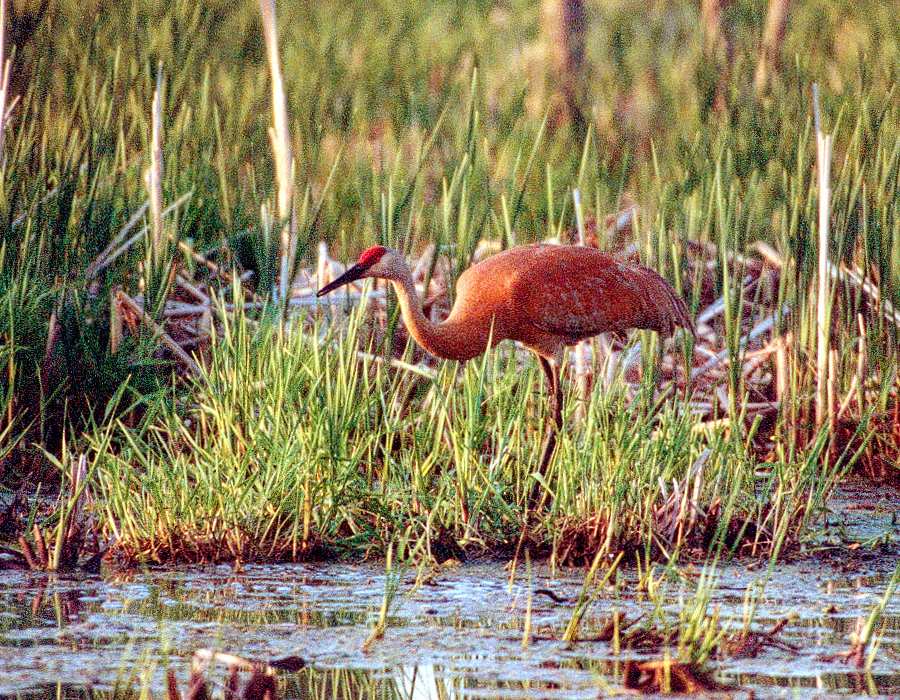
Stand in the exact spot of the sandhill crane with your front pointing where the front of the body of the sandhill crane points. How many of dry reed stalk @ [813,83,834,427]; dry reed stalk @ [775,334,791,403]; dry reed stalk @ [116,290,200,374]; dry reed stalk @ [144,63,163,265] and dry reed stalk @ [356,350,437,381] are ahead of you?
3

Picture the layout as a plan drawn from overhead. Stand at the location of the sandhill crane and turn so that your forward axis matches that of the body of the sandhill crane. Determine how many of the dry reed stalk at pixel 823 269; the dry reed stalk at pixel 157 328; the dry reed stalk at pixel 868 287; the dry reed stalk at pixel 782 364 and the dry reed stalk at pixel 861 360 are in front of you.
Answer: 1

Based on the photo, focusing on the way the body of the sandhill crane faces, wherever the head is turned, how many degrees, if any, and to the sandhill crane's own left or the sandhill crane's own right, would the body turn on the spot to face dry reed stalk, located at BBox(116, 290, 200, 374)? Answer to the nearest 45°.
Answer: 0° — it already faces it

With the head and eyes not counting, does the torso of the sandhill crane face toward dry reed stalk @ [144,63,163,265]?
yes

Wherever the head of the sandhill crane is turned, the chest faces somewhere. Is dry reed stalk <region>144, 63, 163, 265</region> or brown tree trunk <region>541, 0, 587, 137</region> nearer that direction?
the dry reed stalk

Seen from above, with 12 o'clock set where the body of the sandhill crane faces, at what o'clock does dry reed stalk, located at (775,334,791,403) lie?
The dry reed stalk is roughly at 5 o'clock from the sandhill crane.

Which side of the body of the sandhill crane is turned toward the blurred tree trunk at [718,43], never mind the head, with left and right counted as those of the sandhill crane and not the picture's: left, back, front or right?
right

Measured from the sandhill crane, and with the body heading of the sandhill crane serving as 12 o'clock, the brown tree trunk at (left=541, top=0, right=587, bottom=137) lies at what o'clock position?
The brown tree trunk is roughly at 3 o'clock from the sandhill crane.

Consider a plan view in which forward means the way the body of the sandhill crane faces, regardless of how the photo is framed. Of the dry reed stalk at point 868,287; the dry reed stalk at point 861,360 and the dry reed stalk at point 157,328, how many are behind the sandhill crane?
2

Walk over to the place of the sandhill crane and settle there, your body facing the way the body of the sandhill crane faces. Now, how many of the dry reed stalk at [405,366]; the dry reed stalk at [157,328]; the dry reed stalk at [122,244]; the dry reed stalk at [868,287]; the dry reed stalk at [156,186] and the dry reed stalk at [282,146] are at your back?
1

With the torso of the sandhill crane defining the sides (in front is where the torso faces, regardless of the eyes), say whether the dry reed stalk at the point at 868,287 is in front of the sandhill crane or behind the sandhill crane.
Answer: behind

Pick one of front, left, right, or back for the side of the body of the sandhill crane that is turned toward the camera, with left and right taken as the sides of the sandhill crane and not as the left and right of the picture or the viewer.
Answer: left

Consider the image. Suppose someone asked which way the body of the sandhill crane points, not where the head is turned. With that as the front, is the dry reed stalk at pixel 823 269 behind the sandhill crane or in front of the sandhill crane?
behind
